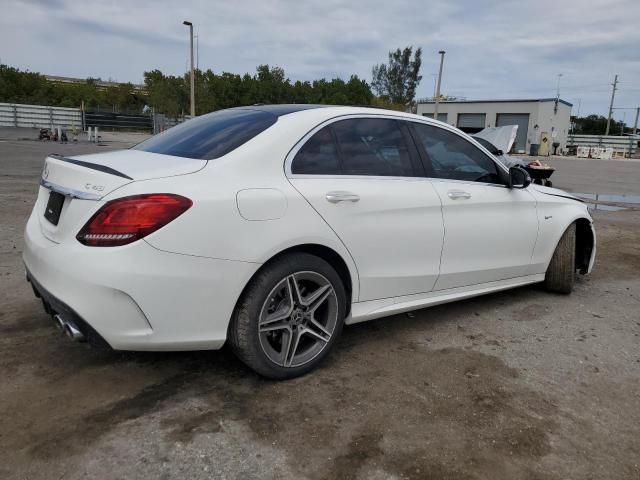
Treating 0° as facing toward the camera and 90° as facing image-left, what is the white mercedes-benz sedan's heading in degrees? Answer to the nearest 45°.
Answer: approximately 225°
